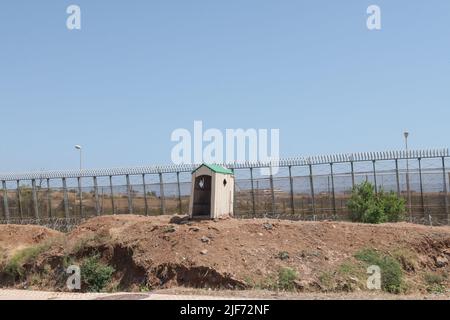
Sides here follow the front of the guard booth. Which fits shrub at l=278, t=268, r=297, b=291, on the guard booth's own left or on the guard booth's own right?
on the guard booth's own left

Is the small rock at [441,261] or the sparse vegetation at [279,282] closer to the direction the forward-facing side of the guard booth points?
the sparse vegetation

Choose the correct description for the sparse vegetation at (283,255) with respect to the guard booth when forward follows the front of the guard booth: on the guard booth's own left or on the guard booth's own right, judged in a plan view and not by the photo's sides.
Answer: on the guard booth's own left

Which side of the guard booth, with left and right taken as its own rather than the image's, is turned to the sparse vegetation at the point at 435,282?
left

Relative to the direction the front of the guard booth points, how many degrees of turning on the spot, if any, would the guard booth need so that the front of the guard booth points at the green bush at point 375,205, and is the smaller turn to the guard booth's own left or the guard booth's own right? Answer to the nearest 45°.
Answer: approximately 135° to the guard booth's own left

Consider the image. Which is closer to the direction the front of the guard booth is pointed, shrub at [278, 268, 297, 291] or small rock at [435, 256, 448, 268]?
the shrub

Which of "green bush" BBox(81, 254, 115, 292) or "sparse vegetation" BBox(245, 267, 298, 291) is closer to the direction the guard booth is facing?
the green bush

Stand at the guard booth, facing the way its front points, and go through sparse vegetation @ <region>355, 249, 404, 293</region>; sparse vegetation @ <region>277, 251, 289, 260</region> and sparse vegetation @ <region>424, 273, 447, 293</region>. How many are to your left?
3

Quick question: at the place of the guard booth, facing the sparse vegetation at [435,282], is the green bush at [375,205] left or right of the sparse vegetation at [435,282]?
left

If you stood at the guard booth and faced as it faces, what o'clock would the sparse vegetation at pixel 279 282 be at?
The sparse vegetation is roughly at 10 o'clock from the guard booth.

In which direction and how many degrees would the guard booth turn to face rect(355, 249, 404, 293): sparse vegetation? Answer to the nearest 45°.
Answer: approximately 90° to its left
